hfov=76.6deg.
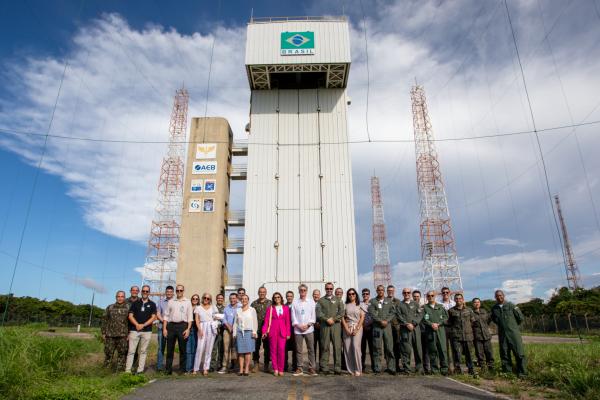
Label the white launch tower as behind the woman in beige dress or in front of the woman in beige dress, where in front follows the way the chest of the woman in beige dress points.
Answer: behind

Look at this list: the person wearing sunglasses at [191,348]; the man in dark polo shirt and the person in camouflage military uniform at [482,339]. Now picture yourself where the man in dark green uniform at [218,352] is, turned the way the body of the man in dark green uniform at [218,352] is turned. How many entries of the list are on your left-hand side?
1

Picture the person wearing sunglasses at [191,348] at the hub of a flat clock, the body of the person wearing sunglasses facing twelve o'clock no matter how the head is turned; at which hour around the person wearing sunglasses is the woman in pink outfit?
The woman in pink outfit is roughly at 10 o'clock from the person wearing sunglasses.

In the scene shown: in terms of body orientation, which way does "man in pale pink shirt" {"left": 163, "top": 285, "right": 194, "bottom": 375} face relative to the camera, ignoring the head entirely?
toward the camera

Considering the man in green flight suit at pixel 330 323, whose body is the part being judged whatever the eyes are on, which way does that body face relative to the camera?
toward the camera

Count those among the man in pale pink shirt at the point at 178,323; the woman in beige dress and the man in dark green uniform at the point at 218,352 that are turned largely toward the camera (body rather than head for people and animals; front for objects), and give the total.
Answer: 3

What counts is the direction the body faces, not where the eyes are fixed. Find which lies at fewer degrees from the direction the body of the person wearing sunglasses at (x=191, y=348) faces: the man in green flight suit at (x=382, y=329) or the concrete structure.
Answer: the man in green flight suit

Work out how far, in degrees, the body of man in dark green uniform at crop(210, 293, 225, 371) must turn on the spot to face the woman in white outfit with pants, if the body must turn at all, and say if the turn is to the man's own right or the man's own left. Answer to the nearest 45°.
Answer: approximately 45° to the man's own right

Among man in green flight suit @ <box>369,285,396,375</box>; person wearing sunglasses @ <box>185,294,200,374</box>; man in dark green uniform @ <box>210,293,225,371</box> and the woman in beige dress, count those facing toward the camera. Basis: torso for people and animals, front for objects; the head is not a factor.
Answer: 4

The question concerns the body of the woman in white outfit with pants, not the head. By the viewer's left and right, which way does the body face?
facing the viewer

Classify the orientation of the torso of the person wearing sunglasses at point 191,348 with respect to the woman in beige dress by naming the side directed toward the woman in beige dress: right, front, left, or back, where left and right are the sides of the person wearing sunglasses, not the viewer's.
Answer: left

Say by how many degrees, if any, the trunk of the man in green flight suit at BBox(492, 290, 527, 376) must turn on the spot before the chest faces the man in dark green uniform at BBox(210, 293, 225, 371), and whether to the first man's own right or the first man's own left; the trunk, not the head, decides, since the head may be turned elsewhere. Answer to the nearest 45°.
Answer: approximately 90° to the first man's own right

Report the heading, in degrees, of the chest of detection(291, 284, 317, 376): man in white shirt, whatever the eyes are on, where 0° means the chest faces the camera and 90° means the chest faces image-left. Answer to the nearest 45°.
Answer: approximately 0°

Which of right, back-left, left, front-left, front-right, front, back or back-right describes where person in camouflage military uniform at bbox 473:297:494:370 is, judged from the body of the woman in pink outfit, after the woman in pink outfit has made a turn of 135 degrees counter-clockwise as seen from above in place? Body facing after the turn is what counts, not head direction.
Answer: front-right
